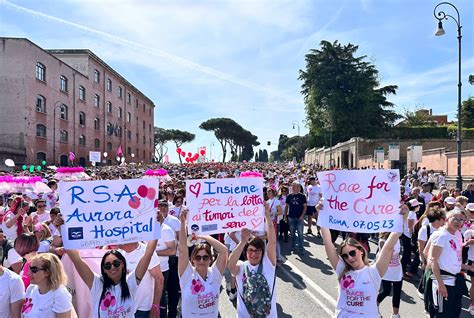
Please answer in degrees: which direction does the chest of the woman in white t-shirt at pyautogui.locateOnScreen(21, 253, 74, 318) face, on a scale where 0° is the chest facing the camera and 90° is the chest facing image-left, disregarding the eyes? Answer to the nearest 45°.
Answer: approximately 45°

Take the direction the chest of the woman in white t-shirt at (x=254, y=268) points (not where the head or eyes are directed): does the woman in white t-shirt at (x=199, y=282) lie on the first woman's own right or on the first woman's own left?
on the first woman's own right

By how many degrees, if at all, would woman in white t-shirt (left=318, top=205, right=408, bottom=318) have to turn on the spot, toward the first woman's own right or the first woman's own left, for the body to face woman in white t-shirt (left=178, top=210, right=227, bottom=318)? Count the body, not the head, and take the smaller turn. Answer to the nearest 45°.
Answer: approximately 90° to the first woman's own right

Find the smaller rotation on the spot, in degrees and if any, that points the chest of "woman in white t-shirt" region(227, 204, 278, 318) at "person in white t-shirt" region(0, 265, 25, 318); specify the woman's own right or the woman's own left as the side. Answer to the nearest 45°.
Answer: approximately 90° to the woman's own right

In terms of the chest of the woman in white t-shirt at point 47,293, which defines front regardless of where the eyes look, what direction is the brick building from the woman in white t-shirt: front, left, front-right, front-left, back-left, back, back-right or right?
back-right
